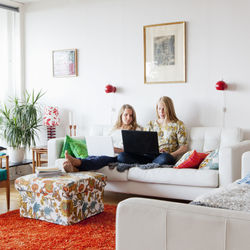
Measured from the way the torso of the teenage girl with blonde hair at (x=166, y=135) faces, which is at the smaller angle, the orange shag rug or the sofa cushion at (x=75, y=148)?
the orange shag rug

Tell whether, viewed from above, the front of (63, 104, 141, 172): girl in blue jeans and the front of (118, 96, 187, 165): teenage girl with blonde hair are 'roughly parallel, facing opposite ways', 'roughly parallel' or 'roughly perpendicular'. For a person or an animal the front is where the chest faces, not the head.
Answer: roughly parallel

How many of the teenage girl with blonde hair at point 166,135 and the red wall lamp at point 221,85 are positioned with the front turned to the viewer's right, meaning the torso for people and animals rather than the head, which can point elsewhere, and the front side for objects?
0

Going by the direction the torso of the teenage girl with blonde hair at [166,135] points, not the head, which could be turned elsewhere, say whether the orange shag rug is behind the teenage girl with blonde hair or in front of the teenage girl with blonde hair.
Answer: in front

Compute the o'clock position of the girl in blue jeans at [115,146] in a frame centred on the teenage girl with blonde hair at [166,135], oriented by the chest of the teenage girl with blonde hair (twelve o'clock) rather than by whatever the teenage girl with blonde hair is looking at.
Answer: The girl in blue jeans is roughly at 2 o'clock from the teenage girl with blonde hair.

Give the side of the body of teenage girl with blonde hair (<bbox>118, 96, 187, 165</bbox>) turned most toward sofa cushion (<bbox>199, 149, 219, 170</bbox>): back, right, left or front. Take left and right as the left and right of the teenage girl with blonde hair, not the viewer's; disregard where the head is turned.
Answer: left

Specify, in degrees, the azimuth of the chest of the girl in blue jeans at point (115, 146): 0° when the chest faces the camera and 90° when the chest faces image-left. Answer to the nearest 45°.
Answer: approximately 45°

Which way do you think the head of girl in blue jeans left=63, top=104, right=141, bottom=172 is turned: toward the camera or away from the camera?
toward the camera

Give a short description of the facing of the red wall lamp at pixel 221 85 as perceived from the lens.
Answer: facing the viewer and to the left of the viewer

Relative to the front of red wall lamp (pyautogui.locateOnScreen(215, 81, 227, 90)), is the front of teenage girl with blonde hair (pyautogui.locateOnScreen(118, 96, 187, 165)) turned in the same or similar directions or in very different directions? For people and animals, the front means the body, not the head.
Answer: same or similar directions

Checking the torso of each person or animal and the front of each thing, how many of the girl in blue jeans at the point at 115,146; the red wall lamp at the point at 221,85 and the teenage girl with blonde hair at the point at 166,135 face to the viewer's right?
0

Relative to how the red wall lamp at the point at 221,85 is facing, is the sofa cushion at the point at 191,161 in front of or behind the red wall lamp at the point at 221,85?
in front

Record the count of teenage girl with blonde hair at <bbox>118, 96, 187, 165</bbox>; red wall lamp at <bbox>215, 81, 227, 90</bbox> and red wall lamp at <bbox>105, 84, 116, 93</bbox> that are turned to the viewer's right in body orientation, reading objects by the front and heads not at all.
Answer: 0

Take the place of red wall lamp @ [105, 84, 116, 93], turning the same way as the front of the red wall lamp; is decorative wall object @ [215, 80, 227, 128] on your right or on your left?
on your left

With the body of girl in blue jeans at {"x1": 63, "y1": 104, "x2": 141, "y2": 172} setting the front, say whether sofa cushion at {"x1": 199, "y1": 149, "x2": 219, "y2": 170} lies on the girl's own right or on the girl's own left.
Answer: on the girl's own left

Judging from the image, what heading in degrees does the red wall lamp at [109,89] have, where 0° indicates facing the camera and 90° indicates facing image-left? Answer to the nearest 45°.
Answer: approximately 45°

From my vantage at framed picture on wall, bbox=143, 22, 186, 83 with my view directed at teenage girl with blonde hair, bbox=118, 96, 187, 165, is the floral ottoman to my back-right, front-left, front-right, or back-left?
front-right

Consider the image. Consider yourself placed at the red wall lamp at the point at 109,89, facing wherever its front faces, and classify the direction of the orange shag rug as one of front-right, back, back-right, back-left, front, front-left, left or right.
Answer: front-left

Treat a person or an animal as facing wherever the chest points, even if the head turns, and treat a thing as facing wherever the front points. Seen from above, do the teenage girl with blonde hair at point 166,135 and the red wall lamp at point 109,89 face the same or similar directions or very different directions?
same or similar directions
